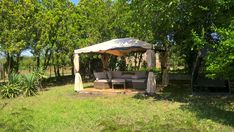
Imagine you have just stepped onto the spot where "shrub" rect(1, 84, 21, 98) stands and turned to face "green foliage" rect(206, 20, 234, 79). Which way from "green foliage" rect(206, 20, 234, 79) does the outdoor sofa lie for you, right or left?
left

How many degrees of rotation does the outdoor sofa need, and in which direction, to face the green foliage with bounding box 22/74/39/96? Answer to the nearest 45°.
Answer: approximately 90° to its right

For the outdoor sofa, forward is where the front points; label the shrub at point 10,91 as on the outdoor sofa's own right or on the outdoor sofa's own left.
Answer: on the outdoor sofa's own right

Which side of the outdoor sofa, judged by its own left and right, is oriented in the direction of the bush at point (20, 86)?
right

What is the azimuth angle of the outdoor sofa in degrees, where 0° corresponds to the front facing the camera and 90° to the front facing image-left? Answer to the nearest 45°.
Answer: approximately 0°
